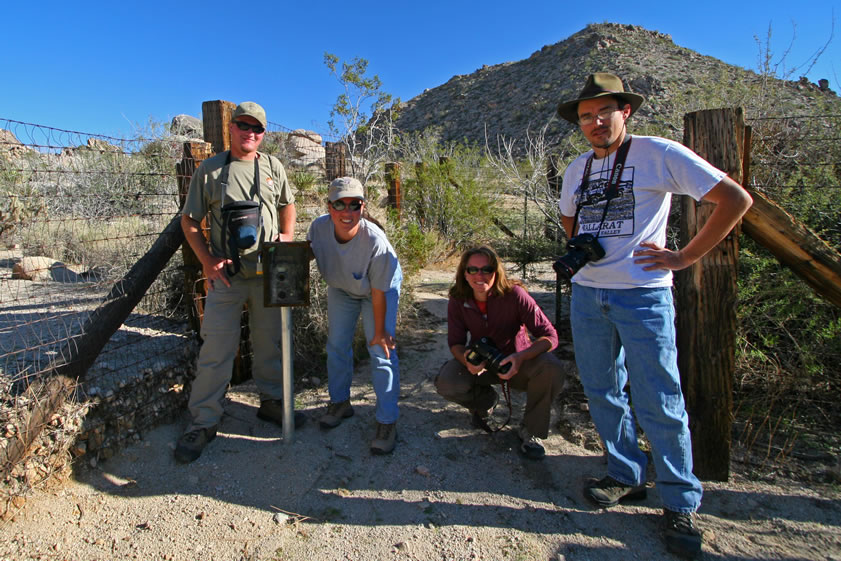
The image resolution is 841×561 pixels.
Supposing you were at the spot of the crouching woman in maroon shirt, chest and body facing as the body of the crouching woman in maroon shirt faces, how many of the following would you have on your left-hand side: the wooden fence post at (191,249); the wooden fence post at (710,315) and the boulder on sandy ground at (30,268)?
1

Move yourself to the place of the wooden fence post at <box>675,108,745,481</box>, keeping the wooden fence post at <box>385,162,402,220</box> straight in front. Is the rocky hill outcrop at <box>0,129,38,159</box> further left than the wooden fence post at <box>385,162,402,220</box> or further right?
left

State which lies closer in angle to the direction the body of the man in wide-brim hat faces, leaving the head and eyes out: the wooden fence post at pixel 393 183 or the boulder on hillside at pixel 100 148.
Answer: the boulder on hillside

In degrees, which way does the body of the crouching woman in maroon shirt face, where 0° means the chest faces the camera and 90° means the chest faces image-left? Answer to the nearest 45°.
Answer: approximately 0°

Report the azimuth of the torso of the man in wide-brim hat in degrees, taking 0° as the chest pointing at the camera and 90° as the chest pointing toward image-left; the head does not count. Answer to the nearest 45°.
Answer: approximately 45°

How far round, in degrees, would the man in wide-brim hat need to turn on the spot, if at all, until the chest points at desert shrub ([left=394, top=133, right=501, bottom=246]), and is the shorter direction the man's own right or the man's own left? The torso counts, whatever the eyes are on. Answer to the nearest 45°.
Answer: approximately 90° to the man's own right

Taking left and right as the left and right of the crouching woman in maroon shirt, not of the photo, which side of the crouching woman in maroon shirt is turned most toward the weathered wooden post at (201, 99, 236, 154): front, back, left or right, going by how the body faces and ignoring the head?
right

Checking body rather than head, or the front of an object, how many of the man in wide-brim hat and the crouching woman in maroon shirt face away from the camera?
0

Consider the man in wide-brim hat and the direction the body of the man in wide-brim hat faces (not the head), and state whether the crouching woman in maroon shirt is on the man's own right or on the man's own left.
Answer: on the man's own right

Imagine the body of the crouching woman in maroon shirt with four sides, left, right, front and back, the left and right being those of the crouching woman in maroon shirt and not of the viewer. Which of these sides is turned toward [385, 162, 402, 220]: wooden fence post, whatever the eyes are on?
back

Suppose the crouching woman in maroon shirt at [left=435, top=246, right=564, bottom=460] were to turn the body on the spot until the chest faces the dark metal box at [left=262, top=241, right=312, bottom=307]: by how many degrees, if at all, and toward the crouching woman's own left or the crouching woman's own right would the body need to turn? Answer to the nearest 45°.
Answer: approximately 90° to the crouching woman's own right
